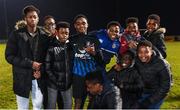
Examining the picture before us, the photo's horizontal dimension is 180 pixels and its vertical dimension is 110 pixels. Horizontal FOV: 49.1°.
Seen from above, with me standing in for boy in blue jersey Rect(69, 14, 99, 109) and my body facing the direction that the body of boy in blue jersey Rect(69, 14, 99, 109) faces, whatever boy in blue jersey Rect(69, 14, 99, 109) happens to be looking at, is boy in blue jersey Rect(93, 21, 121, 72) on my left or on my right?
on my left

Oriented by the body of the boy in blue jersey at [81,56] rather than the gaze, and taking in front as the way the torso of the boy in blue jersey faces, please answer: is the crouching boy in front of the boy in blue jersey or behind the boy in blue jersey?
in front

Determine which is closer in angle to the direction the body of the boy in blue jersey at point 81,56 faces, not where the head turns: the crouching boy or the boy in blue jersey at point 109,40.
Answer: the crouching boy

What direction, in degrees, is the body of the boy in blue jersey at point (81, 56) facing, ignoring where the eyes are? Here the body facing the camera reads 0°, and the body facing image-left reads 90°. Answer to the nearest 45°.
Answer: approximately 0°
